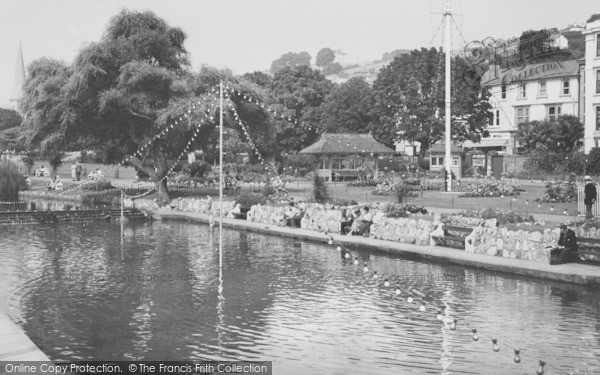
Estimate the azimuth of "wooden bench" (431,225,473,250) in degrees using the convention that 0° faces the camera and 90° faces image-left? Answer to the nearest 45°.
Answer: approximately 45°

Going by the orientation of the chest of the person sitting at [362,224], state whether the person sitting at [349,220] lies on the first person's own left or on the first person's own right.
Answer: on the first person's own right

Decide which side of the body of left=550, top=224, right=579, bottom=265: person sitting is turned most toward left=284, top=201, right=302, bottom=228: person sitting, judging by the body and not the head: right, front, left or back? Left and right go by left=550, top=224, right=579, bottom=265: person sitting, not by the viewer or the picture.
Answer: right

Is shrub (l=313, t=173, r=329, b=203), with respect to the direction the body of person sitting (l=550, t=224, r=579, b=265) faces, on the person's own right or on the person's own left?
on the person's own right

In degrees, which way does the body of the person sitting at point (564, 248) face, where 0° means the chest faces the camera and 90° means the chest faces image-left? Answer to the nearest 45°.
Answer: approximately 45°

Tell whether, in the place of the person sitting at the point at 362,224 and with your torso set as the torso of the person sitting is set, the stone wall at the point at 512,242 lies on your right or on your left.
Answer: on your left

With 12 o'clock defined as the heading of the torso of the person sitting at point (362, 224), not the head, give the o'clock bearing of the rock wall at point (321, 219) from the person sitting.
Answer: The rock wall is roughly at 3 o'clock from the person sitting.
